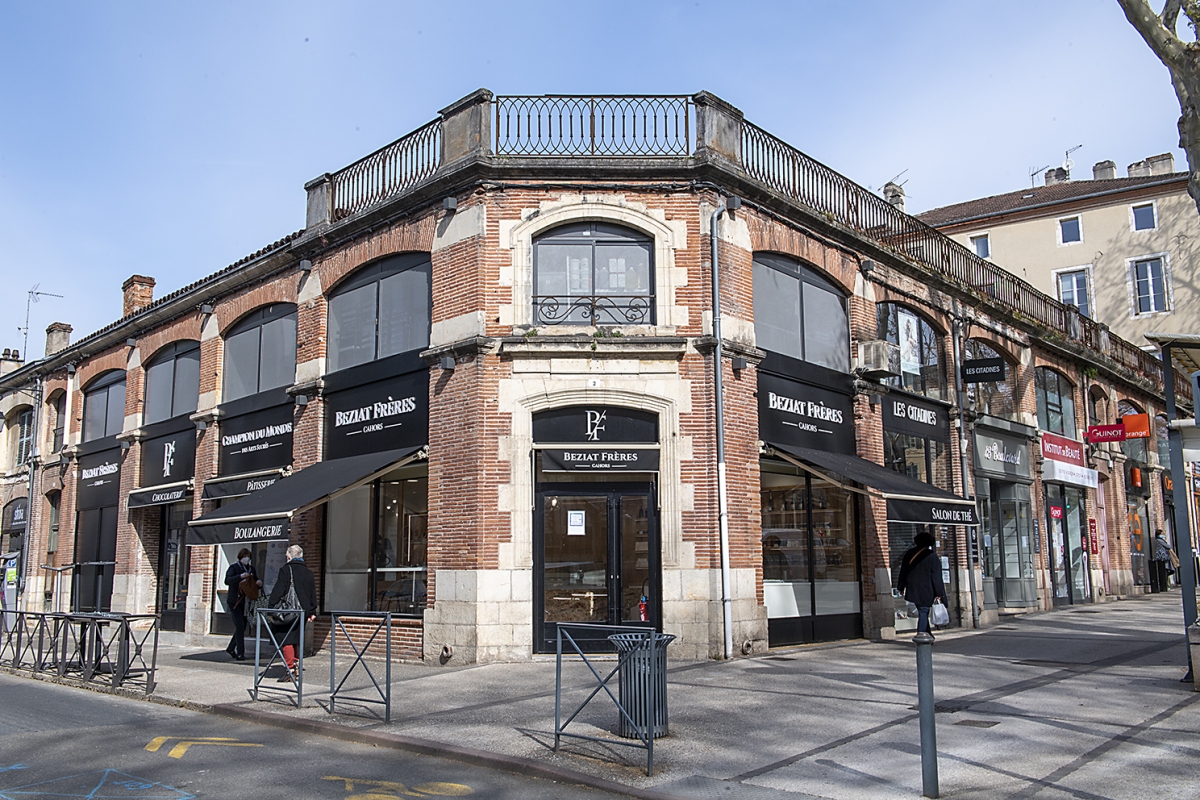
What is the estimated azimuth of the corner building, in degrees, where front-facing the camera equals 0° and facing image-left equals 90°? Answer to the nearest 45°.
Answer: approximately 0°

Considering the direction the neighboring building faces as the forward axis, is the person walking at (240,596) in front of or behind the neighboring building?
in front

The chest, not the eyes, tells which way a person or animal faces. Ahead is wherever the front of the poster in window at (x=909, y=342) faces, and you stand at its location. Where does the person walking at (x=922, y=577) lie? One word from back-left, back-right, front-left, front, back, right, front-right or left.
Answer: front-right

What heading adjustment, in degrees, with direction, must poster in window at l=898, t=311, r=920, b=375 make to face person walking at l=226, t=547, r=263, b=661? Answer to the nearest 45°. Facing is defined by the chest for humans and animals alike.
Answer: approximately 90° to its right

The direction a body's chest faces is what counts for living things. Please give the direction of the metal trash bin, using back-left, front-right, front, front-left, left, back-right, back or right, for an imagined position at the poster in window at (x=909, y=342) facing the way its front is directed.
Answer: front-right

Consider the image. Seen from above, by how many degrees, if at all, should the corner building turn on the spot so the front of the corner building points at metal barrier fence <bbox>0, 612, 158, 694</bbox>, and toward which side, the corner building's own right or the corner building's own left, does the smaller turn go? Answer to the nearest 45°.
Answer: approximately 90° to the corner building's own right

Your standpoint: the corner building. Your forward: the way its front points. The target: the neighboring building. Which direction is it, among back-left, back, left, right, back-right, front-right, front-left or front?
back-left

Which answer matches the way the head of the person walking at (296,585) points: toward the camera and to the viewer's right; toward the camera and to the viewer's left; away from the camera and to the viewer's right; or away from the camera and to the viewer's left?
away from the camera and to the viewer's left
